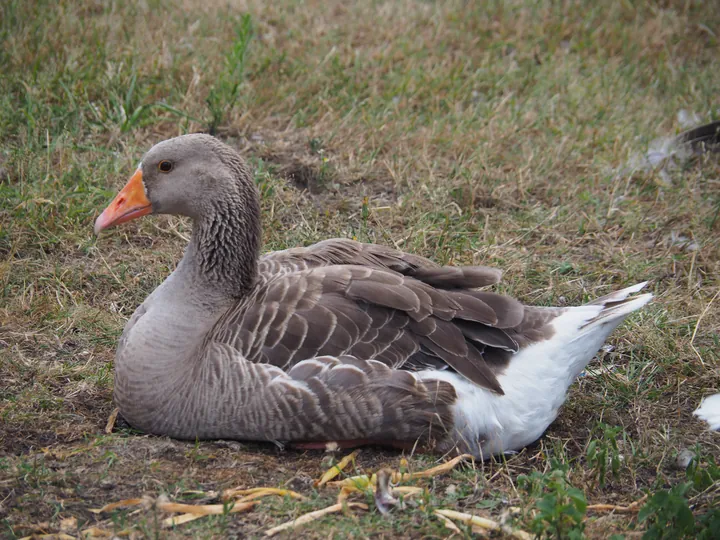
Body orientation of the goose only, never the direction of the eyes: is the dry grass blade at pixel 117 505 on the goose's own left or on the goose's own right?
on the goose's own left

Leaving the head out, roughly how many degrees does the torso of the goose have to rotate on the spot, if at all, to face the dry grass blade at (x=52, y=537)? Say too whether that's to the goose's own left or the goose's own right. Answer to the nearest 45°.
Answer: approximately 45° to the goose's own left

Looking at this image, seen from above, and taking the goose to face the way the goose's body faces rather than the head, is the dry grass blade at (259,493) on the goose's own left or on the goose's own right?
on the goose's own left

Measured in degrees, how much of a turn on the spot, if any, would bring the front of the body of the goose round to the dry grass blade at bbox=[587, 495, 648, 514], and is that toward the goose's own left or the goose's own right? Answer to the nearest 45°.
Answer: approximately 135° to the goose's own left

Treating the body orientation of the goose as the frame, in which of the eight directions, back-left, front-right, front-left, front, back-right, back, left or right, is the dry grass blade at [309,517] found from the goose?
left

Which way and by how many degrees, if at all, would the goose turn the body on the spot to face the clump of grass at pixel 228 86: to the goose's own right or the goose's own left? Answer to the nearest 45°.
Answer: approximately 90° to the goose's own right

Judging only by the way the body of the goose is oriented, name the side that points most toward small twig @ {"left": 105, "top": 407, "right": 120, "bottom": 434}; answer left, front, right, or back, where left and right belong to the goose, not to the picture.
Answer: front

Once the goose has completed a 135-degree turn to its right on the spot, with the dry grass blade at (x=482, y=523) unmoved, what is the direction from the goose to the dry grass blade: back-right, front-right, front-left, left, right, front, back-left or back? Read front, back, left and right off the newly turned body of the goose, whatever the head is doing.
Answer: right

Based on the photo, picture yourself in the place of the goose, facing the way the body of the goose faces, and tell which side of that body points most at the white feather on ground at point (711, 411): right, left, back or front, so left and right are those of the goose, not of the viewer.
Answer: back

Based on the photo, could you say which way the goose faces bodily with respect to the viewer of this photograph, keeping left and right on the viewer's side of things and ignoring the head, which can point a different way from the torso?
facing to the left of the viewer
